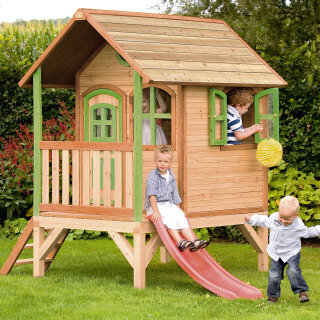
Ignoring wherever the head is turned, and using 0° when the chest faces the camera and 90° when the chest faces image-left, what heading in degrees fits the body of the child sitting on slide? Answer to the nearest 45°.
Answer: approximately 315°

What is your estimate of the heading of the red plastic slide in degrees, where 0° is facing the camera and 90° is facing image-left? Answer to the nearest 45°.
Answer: approximately 315°

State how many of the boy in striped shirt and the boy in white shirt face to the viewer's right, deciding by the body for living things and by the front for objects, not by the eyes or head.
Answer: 1

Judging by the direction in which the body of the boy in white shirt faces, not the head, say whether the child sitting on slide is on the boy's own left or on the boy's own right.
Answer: on the boy's own right

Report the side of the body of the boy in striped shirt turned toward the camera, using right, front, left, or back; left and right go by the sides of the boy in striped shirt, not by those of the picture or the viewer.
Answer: right

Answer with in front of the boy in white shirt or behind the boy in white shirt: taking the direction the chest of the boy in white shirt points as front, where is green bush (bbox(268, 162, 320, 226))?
behind

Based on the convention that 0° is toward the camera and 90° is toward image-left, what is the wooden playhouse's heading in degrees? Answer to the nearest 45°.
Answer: approximately 45°

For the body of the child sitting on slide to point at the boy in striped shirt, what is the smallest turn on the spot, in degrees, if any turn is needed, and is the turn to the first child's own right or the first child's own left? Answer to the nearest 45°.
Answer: approximately 90° to the first child's own left

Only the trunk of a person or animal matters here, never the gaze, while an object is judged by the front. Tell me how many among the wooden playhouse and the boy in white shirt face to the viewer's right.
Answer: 0

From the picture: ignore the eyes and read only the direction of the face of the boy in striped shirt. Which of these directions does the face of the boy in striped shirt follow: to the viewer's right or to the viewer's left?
to the viewer's right
